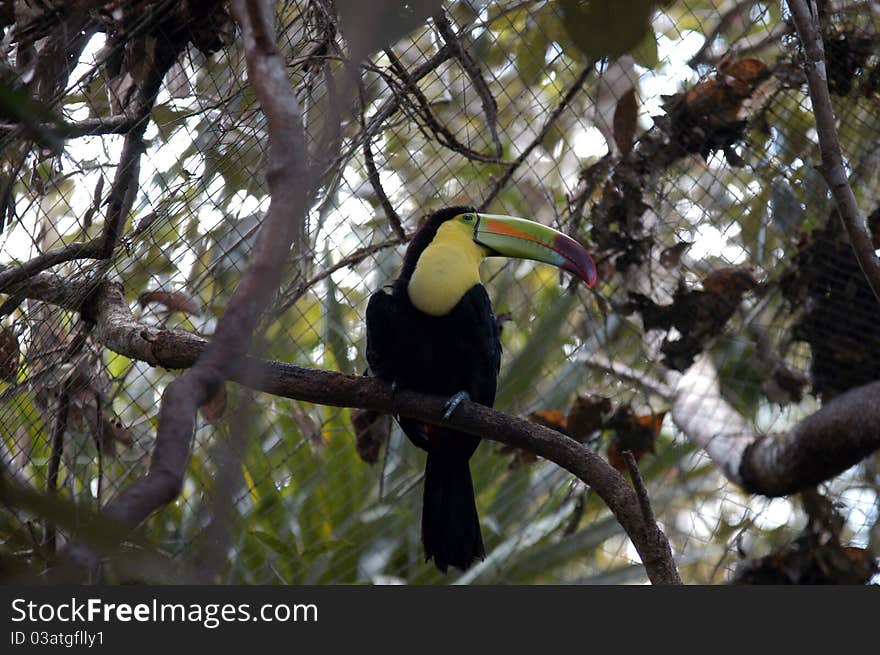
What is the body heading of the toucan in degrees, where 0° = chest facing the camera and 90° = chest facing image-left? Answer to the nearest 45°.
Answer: approximately 315°

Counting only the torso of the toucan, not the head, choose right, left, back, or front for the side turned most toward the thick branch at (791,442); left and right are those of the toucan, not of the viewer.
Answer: left

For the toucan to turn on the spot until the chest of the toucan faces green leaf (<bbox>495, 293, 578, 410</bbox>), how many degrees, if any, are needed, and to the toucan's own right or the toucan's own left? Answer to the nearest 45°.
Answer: approximately 135° to the toucan's own left

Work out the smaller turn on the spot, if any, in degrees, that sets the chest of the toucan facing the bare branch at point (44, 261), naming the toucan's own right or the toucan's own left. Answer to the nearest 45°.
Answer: approximately 90° to the toucan's own right
